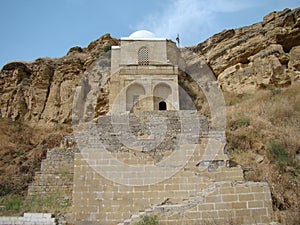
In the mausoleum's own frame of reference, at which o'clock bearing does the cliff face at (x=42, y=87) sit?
The cliff face is roughly at 4 o'clock from the mausoleum.

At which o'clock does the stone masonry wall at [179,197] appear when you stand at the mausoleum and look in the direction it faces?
The stone masonry wall is roughly at 12 o'clock from the mausoleum.

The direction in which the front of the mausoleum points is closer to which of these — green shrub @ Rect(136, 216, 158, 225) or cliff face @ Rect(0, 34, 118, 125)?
the green shrub

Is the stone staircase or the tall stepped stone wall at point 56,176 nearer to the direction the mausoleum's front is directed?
the stone staircase

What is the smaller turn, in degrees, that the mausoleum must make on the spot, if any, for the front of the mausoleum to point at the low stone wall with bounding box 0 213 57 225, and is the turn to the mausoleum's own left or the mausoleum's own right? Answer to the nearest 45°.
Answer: approximately 45° to the mausoleum's own right

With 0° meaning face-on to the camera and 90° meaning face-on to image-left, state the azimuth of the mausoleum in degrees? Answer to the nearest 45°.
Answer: approximately 0°

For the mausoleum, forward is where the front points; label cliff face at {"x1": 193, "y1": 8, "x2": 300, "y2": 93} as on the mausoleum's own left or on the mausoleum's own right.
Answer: on the mausoleum's own left

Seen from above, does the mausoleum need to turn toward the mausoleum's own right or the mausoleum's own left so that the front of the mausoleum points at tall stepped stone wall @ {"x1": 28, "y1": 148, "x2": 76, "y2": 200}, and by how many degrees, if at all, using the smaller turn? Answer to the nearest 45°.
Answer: approximately 45° to the mausoleum's own right

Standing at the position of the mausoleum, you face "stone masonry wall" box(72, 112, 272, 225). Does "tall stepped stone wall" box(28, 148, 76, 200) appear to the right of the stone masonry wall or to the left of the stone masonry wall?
right

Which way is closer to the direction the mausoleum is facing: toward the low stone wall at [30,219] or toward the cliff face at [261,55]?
the low stone wall

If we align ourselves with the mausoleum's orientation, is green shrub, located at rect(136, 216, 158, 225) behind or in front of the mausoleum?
in front
